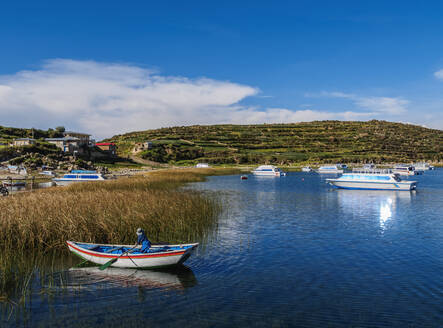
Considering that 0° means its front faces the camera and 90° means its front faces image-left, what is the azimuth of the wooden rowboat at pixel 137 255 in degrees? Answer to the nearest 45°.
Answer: approximately 90°
